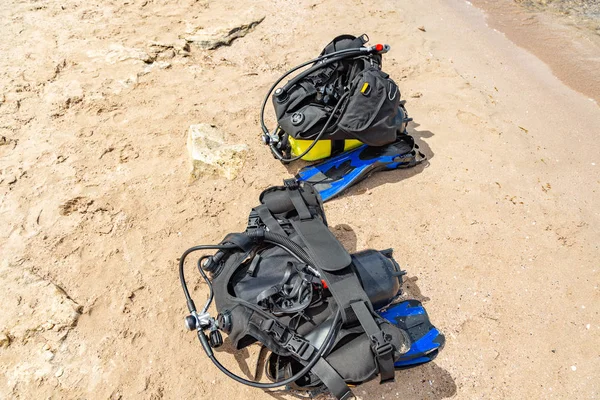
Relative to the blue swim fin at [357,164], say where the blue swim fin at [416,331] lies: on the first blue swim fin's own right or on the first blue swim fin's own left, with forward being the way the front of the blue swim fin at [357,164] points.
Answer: on the first blue swim fin's own left

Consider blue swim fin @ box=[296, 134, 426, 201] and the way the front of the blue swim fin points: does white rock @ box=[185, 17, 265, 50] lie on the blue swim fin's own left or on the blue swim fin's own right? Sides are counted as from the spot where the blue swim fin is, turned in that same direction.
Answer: on the blue swim fin's own right

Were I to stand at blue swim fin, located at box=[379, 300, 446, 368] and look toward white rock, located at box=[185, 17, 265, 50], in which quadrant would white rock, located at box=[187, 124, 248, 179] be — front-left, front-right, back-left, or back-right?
front-left

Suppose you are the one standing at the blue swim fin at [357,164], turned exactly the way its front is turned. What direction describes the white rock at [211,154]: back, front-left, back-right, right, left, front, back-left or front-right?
front-right

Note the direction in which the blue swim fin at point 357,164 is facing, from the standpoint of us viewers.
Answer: facing the viewer and to the left of the viewer

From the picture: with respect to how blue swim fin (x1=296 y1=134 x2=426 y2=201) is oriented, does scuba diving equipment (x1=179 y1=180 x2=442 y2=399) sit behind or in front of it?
in front
